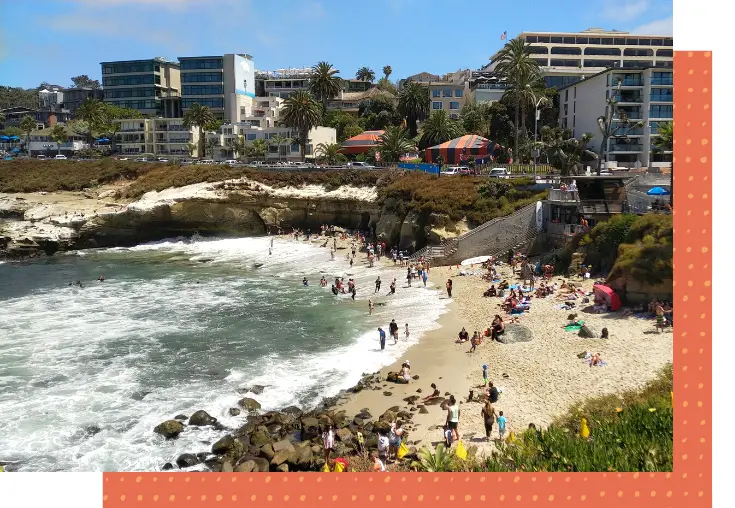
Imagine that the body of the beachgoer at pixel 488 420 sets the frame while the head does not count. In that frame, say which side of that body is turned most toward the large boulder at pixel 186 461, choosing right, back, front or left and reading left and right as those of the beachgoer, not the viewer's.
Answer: left

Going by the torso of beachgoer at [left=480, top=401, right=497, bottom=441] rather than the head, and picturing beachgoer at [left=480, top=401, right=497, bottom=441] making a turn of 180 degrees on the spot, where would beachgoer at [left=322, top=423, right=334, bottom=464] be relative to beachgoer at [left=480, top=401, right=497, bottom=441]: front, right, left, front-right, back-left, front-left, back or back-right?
right

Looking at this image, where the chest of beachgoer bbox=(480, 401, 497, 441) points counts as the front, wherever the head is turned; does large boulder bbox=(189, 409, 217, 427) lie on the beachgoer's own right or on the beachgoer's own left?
on the beachgoer's own left

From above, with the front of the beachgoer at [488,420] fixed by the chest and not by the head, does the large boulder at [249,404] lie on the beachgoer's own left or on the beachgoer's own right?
on the beachgoer's own left

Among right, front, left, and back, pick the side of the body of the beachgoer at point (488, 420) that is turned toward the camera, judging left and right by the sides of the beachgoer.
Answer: back

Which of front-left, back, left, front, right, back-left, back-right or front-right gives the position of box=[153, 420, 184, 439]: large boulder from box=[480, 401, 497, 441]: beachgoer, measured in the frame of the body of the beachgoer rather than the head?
left
